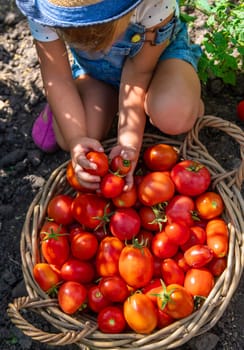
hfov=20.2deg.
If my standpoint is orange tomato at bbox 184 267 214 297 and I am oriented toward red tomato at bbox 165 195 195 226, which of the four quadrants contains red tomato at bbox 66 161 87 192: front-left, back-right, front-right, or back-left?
front-left

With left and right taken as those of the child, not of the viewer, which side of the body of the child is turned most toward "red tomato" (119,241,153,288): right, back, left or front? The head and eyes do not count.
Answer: front

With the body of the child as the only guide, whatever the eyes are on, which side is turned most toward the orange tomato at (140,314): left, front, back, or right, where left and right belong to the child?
front

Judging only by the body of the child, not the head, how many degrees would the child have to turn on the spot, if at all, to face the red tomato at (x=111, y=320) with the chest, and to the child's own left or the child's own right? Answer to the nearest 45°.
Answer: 0° — they already face it

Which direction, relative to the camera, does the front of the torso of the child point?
toward the camera

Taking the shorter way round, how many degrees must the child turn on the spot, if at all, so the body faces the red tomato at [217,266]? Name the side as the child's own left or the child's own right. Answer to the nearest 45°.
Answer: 0° — they already face it

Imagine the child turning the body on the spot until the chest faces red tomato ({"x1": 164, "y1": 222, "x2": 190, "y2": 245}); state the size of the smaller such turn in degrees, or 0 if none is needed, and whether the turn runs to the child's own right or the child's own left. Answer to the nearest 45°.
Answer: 0° — they already face it

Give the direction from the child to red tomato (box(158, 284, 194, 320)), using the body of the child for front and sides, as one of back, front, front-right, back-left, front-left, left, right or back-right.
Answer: front

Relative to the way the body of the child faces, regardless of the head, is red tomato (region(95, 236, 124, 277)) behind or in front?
in front
